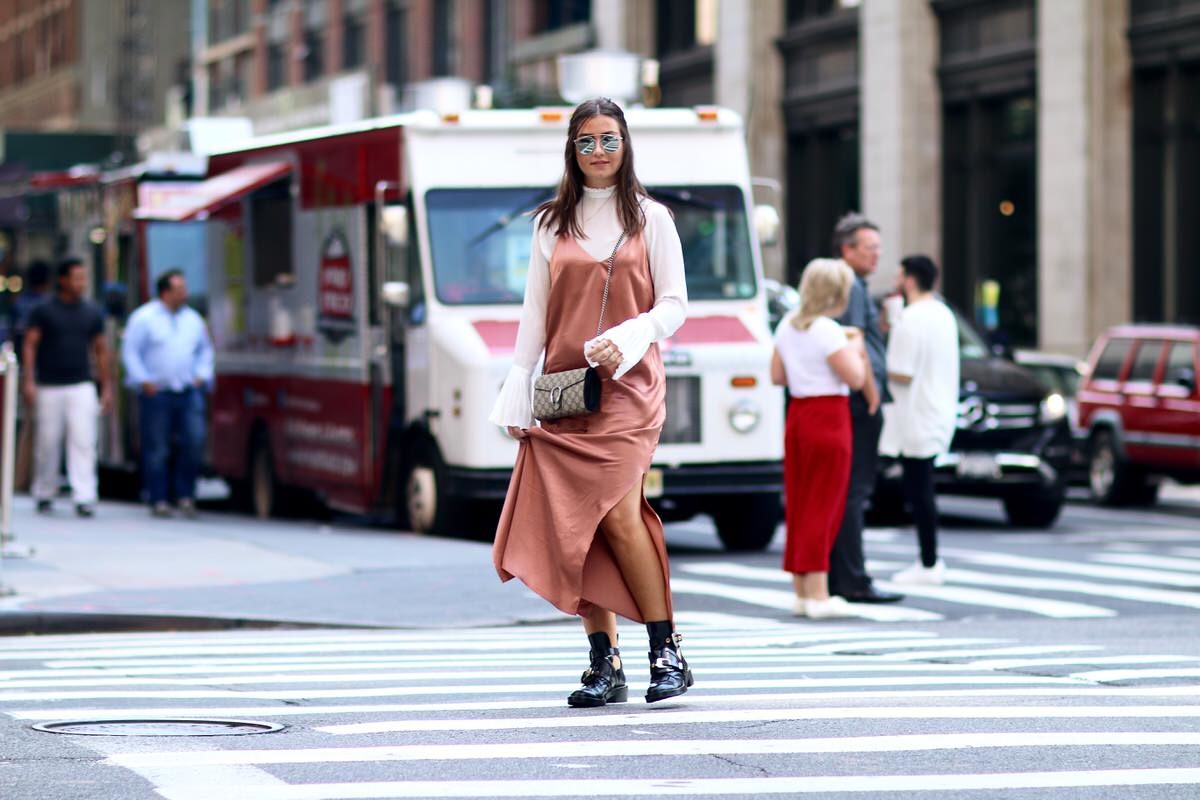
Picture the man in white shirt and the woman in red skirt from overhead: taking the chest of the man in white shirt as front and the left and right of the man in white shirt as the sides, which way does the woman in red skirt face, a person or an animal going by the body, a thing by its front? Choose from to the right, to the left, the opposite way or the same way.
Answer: to the right

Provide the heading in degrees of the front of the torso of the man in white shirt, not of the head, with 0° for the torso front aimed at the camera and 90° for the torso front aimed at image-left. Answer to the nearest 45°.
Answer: approximately 135°

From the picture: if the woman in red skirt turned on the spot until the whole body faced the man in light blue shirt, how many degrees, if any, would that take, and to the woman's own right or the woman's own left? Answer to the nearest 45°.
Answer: approximately 90° to the woman's own left

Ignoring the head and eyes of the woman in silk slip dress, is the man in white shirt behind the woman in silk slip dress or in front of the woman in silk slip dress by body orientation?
behind

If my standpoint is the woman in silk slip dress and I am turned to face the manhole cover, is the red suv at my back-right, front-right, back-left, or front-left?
back-right

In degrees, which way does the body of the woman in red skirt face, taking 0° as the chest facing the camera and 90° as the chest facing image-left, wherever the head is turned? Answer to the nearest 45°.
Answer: approximately 225°

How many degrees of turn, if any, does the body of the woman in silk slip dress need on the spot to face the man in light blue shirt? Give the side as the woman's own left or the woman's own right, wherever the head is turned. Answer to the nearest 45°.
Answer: approximately 180°
